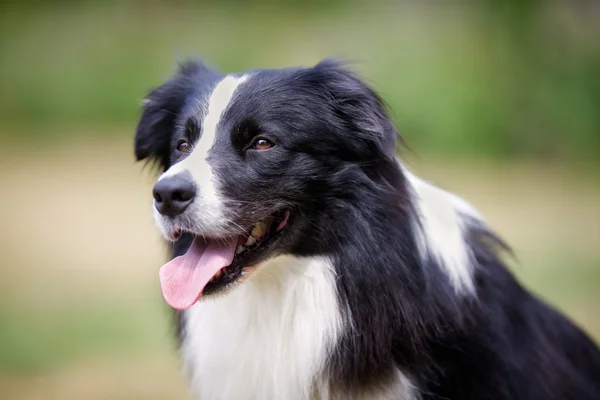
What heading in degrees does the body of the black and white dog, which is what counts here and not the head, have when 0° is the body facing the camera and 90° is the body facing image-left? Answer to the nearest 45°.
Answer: approximately 45°
